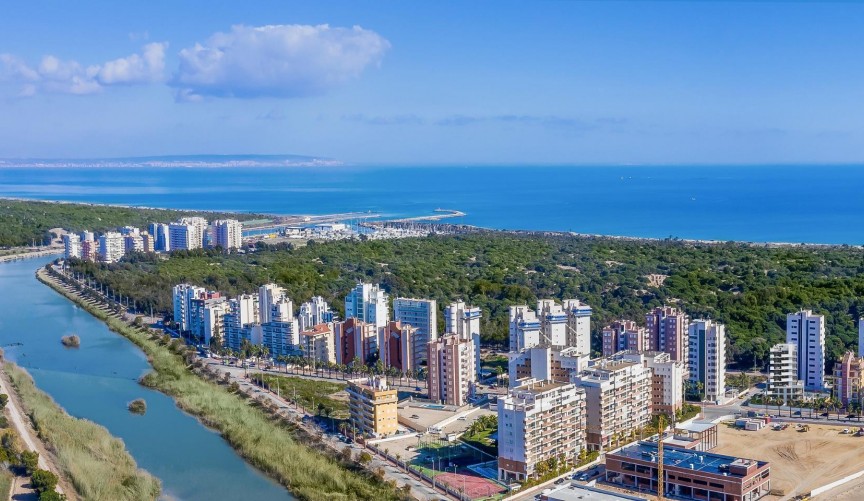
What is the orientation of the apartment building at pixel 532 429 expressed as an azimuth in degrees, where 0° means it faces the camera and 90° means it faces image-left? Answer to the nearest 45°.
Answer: approximately 315°

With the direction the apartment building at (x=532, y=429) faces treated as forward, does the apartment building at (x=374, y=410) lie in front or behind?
behind

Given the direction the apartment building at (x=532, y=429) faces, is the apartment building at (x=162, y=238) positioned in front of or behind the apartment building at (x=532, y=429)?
behind

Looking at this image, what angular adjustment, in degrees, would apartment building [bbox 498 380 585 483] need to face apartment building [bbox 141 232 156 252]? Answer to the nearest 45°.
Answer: approximately 180°

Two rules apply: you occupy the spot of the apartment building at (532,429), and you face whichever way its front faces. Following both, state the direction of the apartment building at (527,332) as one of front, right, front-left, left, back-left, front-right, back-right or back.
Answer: back-left

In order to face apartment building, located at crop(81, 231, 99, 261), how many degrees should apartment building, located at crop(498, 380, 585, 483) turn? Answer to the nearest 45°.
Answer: approximately 180°

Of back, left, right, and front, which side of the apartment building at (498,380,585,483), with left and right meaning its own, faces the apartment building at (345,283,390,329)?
back

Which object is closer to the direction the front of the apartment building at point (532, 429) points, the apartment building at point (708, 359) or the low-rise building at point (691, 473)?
the low-rise building

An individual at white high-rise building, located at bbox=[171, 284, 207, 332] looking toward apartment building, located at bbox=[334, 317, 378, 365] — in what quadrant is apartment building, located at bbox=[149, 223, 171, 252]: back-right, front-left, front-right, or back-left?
back-left

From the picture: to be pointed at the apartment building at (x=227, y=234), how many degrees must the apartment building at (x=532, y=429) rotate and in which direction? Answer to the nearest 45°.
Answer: approximately 180°

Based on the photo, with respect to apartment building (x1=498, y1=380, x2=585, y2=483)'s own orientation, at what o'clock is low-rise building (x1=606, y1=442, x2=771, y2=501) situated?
The low-rise building is roughly at 11 o'clock from the apartment building.

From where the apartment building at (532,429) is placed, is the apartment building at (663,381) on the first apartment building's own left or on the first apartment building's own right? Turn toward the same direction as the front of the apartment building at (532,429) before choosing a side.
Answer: on the first apartment building's own left
